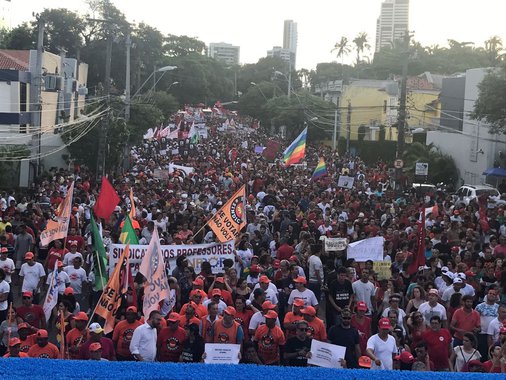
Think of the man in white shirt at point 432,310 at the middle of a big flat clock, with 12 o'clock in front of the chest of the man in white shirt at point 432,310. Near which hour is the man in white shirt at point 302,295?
the man in white shirt at point 302,295 is roughly at 3 o'clock from the man in white shirt at point 432,310.

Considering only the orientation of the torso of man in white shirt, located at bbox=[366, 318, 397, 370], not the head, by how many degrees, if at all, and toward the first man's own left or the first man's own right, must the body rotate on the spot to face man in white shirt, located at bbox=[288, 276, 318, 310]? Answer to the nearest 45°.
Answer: approximately 135° to the first man's own right

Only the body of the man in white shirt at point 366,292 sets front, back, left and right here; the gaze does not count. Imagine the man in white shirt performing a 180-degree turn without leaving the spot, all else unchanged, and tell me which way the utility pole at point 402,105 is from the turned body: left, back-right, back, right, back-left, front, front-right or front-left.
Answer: front

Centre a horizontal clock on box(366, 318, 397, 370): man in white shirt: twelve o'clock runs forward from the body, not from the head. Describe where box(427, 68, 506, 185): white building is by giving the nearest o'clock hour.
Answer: The white building is roughly at 6 o'clock from the man in white shirt.

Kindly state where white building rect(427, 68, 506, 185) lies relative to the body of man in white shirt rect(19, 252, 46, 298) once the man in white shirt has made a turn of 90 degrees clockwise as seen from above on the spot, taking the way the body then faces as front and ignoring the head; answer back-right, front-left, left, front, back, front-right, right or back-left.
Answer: back-right

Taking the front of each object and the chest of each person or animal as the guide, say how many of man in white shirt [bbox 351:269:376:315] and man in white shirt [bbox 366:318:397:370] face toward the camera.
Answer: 2

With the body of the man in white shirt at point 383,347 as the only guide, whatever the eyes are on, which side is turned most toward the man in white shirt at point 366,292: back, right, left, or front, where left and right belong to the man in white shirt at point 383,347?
back

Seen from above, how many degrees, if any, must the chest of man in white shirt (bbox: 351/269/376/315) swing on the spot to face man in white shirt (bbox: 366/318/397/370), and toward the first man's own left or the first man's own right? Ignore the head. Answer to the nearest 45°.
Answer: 0° — they already face them
